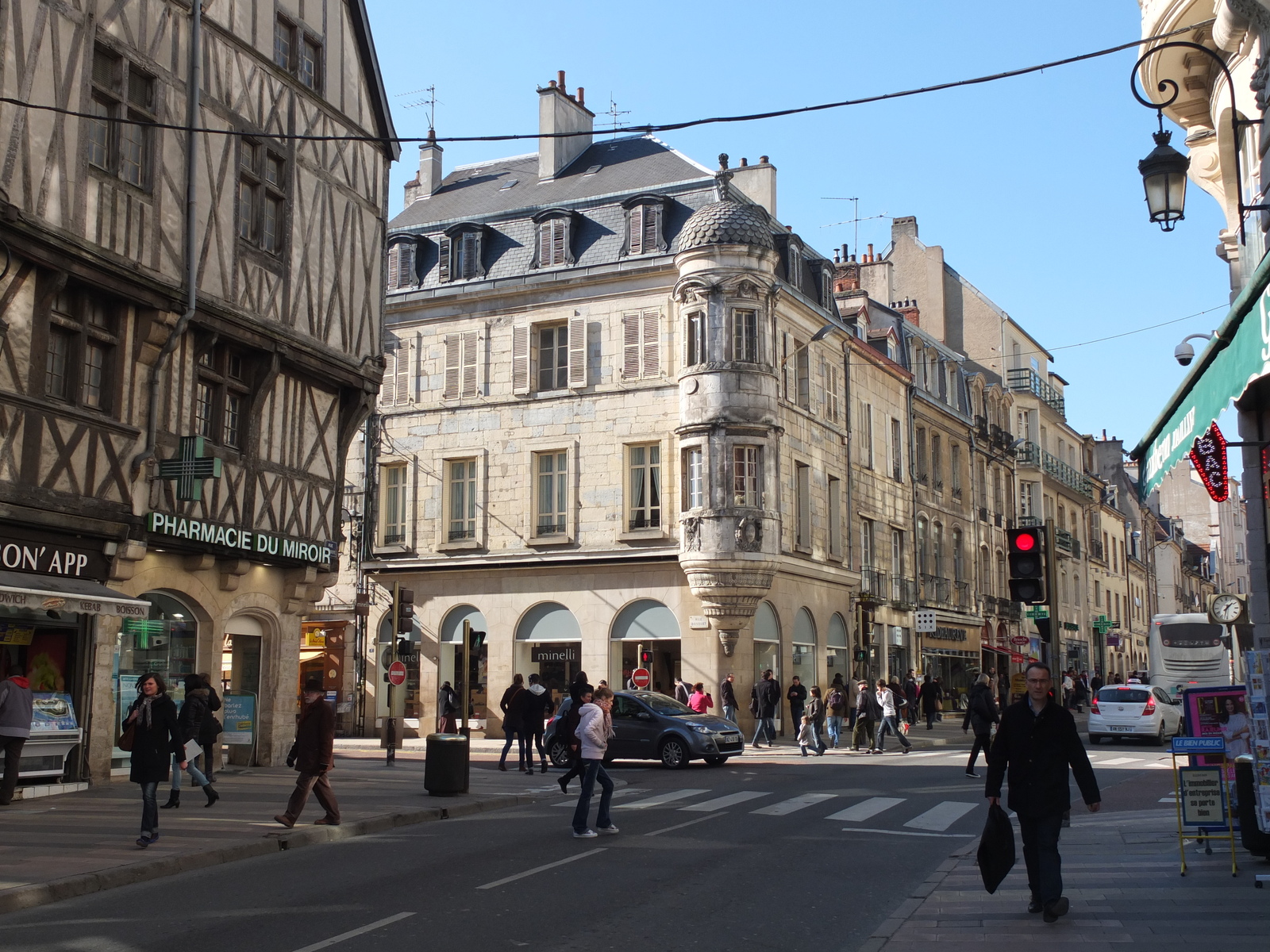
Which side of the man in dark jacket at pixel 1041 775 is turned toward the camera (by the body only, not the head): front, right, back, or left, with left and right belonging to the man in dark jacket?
front

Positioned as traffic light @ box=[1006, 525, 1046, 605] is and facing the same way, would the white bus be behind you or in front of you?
behind

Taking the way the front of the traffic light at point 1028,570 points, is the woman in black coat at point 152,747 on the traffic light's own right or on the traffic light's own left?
on the traffic light's own right

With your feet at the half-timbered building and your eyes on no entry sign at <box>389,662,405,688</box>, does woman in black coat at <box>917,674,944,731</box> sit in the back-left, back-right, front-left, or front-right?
front-right

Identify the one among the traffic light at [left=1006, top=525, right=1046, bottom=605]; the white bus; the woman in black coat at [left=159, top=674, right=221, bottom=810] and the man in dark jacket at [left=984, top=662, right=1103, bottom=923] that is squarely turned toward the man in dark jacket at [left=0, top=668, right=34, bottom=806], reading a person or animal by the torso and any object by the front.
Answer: the woman in black coat

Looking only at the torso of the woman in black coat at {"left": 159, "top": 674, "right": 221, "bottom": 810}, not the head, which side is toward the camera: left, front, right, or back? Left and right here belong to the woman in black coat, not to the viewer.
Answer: left

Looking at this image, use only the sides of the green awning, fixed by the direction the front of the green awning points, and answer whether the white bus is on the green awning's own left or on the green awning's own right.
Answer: on the green awning's own right

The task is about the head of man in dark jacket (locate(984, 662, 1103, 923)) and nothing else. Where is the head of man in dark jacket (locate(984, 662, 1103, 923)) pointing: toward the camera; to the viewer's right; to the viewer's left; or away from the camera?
toward the camera

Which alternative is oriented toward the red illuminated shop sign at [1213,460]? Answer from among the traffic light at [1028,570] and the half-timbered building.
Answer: the half-timbered building

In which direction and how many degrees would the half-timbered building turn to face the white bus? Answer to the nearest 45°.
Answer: approximately 90° to its left

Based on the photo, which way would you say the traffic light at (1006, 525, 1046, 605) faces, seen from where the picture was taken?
facing the viewer

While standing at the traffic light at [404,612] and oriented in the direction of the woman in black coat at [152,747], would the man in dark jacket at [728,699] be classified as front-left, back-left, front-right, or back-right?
back-left

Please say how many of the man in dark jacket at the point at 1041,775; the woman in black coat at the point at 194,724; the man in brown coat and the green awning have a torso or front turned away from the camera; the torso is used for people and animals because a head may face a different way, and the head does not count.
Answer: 0

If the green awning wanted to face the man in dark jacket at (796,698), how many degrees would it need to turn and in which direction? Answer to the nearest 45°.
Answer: approximately 90° to its right

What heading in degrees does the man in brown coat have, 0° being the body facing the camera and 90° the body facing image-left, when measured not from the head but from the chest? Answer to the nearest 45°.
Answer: approximately 90°
